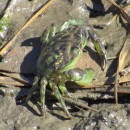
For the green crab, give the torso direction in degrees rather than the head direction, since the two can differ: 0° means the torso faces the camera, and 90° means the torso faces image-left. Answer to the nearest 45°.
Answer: approximately 315°
